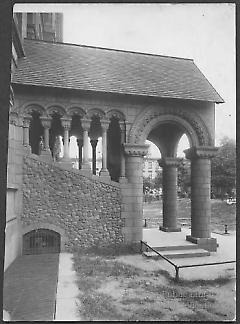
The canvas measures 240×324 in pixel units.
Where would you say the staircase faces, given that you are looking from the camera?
facing the viewer

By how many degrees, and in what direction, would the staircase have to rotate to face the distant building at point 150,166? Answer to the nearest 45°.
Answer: approximately 180°
